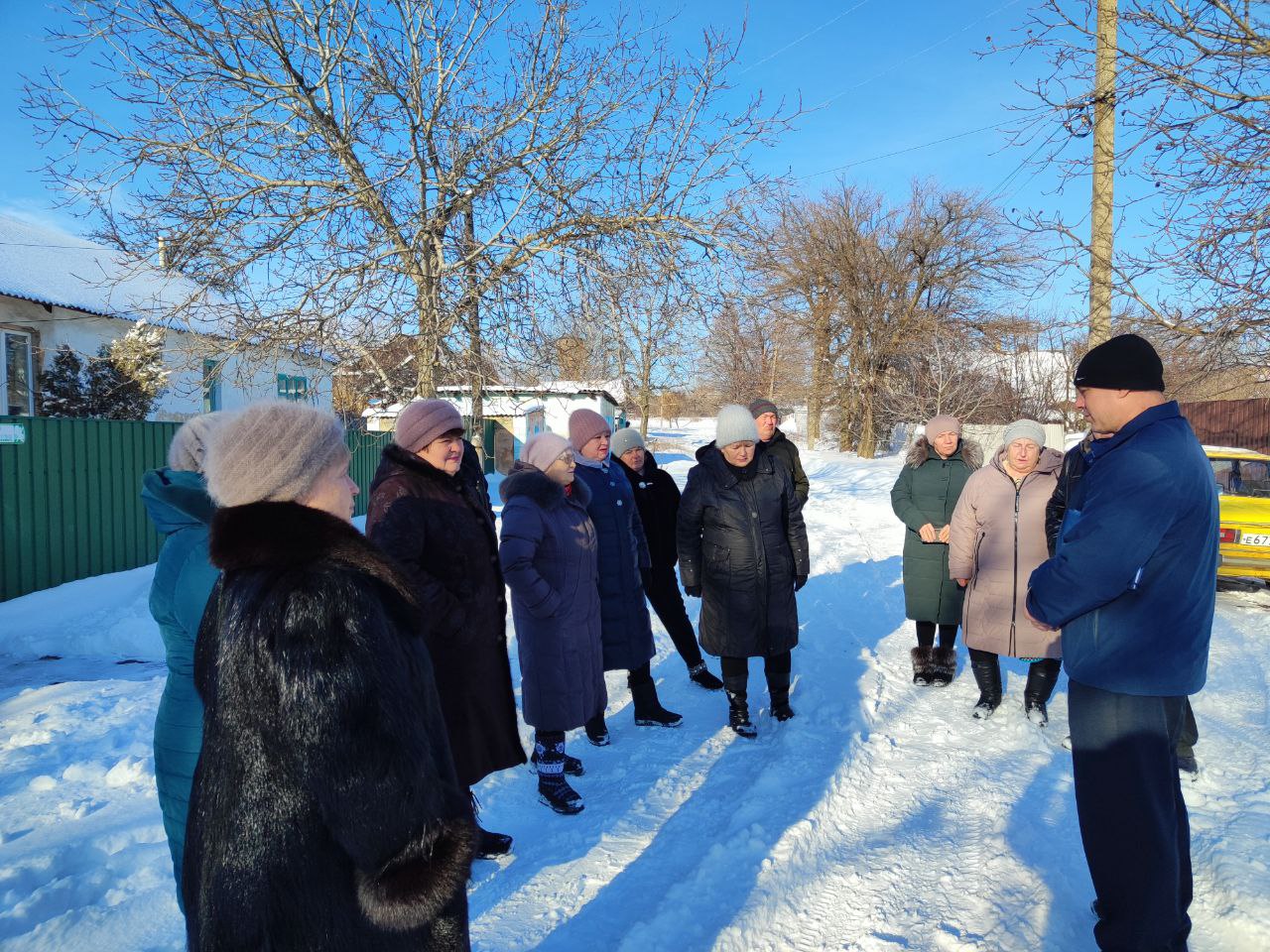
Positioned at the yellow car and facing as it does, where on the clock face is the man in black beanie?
The man in black beanie is roughly at 6 o'clock from the yellow car.

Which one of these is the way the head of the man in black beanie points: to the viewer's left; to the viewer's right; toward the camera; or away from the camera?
to the viewer's left

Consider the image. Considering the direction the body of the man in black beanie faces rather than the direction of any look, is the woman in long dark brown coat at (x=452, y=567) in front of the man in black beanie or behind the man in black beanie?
in front

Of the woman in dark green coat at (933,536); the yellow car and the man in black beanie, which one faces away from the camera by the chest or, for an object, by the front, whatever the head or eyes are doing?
the yellow car

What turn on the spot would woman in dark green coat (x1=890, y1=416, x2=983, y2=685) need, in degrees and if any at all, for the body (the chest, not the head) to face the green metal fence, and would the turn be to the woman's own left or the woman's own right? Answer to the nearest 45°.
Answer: approximately 90° to the woman's own right

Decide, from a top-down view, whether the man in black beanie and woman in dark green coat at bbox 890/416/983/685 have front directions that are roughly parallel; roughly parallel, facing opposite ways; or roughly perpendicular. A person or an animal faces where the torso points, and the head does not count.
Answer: roughly perpendicular

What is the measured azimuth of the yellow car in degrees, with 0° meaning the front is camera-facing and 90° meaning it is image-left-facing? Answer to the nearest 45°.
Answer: approximately 180°

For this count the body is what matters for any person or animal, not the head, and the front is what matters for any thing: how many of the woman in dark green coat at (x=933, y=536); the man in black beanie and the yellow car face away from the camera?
1

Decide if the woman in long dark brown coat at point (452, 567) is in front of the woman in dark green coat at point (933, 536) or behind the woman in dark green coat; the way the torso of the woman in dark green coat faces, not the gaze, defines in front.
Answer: in front

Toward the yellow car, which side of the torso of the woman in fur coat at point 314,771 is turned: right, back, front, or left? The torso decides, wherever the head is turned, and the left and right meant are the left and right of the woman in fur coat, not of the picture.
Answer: front

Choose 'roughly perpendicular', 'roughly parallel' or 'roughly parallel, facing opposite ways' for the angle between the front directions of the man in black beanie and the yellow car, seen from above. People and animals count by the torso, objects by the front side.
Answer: roughly perpendicular

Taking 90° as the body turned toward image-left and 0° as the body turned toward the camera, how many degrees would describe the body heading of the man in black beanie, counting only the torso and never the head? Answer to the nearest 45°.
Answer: approximately 90°

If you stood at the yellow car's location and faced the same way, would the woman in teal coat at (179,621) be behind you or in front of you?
behind

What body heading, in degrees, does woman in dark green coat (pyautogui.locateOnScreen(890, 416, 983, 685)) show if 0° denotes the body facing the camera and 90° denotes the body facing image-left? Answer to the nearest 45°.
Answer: approximately 0°

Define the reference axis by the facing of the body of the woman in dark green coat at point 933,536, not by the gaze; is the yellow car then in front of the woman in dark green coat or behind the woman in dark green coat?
behind
